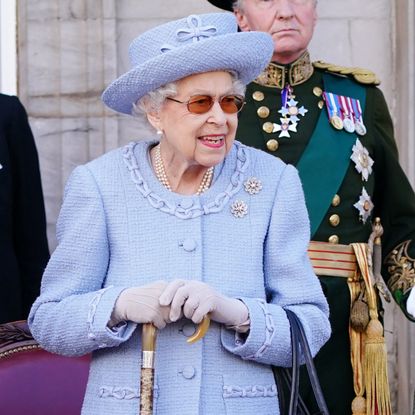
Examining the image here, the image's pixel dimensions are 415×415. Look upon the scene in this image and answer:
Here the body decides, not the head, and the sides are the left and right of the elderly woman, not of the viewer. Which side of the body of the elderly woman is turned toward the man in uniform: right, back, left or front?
back

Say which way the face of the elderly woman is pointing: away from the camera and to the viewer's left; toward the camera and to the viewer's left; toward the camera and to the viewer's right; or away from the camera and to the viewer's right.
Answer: toward the camera and to the viewer's right

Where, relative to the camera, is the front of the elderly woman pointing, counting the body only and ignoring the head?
toward the camera

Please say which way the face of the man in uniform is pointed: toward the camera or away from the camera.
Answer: toward the camera
